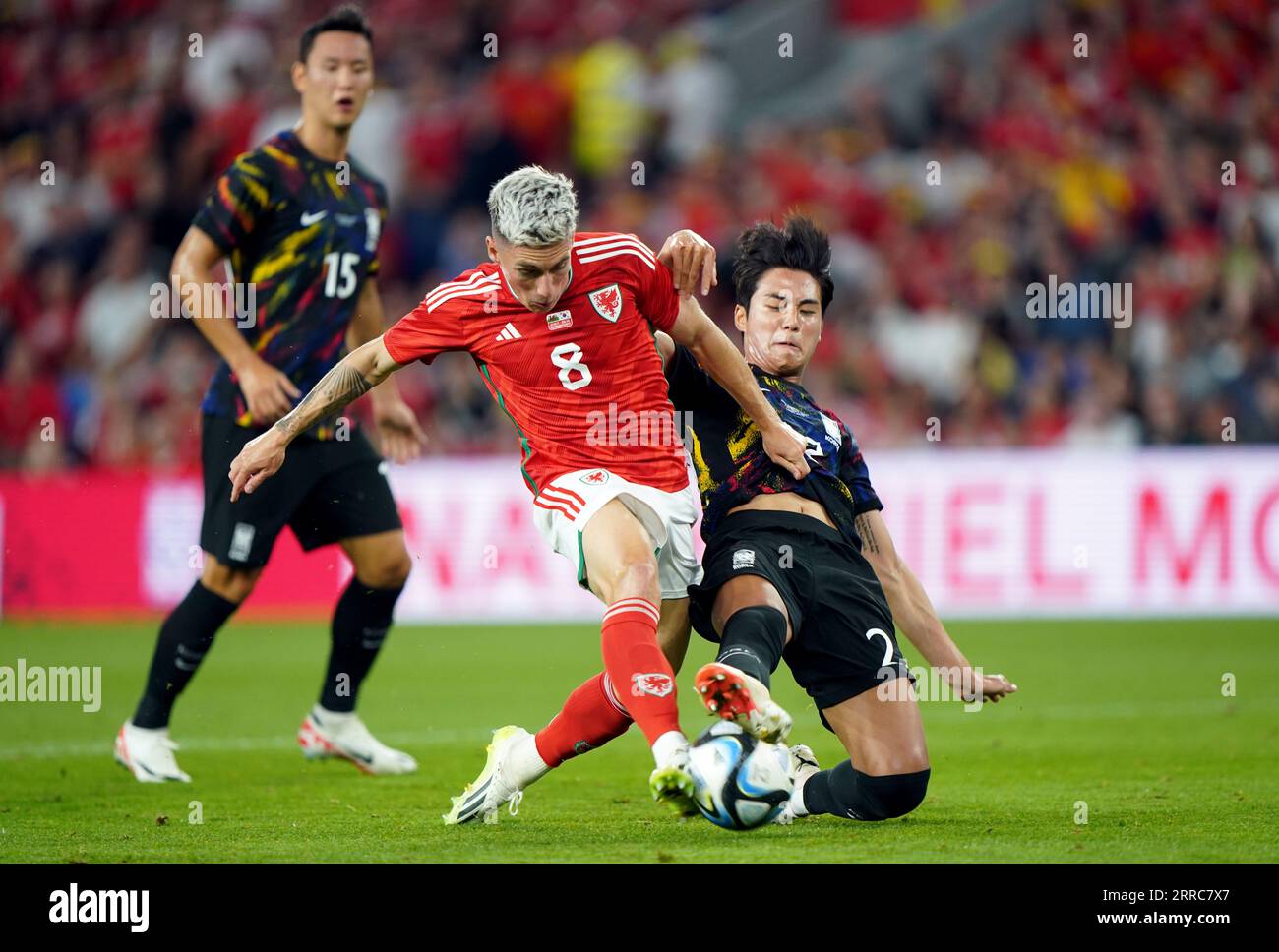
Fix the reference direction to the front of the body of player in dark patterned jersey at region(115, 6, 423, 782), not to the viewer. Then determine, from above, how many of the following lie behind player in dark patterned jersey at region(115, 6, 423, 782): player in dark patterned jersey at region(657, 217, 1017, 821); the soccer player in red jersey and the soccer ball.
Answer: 0

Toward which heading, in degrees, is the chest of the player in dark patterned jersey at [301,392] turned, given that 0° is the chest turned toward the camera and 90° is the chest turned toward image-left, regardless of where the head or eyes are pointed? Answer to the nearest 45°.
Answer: approximately 315°

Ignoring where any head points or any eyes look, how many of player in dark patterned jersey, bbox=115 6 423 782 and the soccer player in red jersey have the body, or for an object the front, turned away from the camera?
0

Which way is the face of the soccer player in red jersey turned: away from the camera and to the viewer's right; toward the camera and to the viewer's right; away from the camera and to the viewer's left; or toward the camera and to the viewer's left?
toward the camera and to the viewer's right

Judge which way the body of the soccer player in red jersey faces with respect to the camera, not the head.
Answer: toward the camera

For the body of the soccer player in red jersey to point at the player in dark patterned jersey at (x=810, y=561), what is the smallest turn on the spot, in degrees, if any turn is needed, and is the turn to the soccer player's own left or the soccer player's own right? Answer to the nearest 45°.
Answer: approximately 90° to the soccer player's own left

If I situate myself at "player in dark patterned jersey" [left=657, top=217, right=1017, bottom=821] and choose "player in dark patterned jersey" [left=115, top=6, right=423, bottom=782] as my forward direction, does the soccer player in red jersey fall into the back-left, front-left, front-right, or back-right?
front-left

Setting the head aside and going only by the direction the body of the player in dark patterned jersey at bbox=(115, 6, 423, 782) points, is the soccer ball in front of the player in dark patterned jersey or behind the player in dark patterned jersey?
in front

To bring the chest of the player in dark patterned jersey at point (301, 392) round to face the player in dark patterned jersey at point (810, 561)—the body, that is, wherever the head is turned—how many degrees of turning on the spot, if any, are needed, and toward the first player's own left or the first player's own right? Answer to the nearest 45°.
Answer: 0° — they already face them

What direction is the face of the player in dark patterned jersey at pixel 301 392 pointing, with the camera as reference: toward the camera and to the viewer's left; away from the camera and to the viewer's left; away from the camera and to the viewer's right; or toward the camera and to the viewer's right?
toward the camera and to the viewer's right

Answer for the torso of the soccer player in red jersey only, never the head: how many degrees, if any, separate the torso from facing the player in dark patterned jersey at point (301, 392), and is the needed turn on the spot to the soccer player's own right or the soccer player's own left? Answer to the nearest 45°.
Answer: approximately 135° to the soccer player's own right
